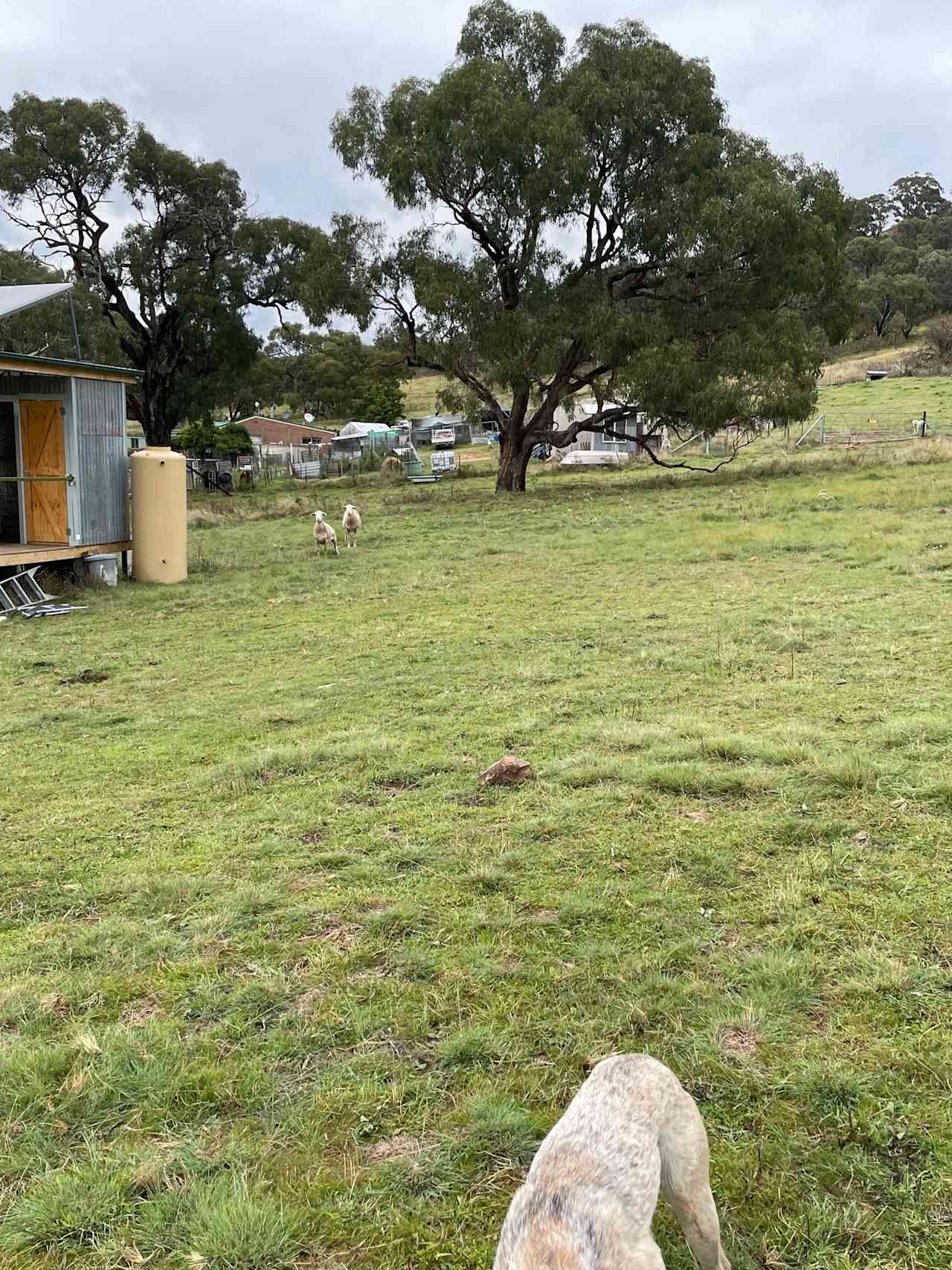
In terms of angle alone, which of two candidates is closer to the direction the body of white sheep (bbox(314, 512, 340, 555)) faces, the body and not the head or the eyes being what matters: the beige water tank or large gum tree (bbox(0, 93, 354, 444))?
the beige water tank

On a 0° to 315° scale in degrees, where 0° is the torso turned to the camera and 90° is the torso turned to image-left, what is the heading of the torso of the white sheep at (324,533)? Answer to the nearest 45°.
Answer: approximately 45°

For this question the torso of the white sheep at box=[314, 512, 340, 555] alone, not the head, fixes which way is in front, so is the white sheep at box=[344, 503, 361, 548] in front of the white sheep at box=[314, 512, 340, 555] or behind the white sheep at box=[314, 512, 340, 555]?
behind

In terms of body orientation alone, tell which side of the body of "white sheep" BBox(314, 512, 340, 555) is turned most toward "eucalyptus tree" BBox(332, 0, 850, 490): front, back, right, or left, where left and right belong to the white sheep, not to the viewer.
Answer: back

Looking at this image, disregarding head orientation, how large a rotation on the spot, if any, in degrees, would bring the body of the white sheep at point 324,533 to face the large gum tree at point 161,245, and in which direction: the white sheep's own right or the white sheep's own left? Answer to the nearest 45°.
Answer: approximately 135° to the white sheep's own right

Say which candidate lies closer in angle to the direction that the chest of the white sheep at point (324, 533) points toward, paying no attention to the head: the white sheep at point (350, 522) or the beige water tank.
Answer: the beige water tank

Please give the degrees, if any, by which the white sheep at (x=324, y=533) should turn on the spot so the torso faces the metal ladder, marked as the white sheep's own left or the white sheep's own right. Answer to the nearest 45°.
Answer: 0° — it already faces it
